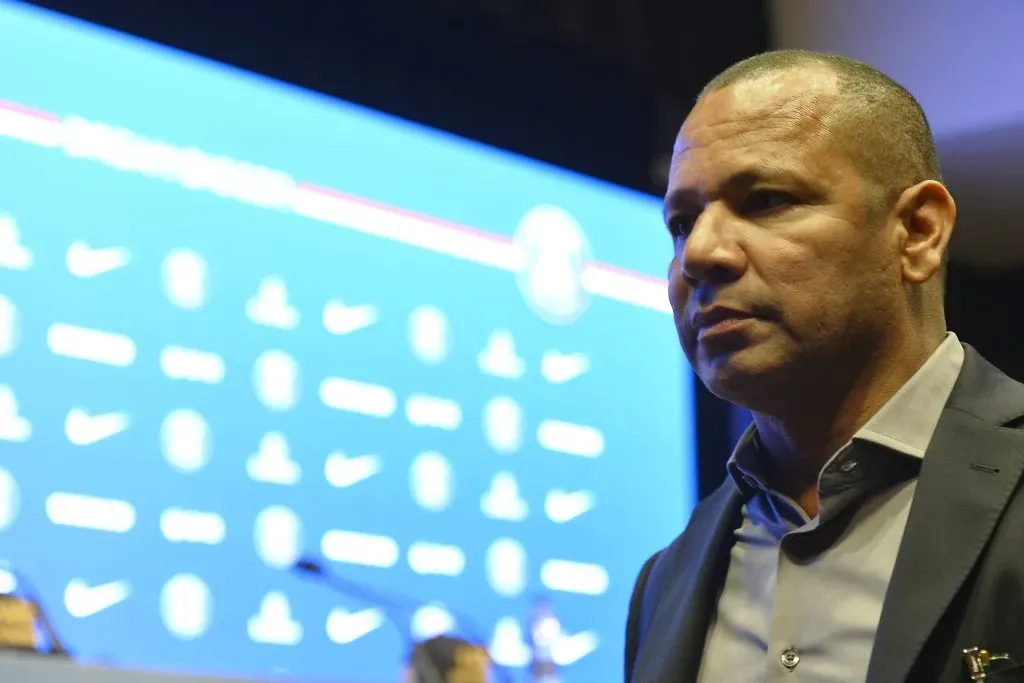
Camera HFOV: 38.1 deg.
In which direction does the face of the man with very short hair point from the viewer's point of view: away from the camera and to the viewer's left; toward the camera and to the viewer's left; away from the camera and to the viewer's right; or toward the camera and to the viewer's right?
toward the camera and to the viewer's left

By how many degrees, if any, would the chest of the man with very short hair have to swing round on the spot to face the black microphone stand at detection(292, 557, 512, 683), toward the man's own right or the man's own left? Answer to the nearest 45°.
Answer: approximately 90° to the man's own right

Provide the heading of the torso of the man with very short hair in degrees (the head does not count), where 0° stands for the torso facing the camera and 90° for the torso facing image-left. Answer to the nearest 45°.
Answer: approximately 45°
